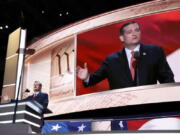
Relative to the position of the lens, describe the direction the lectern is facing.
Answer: facing the viewer and to the left of the viewer

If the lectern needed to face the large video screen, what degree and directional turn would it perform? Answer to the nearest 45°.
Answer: approximately 180°
